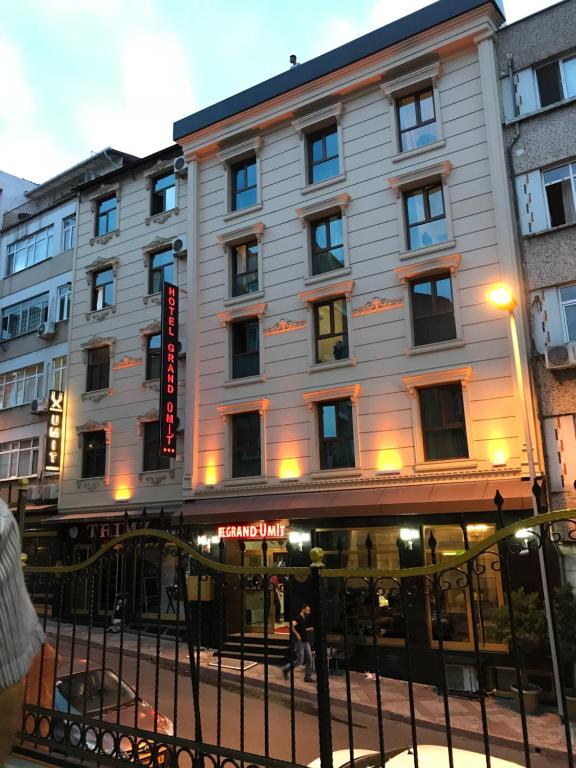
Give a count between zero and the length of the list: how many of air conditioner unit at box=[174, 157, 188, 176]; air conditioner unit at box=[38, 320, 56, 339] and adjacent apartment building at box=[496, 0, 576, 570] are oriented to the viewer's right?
0

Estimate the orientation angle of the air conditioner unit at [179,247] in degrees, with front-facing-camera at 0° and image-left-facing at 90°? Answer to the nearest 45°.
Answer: approximately 45°

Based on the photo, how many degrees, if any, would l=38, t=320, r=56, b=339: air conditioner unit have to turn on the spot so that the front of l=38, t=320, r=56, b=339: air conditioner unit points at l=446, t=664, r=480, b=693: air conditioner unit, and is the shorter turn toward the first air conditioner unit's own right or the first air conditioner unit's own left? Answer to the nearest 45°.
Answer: approximately 90° to the first air conditioner unit's own left

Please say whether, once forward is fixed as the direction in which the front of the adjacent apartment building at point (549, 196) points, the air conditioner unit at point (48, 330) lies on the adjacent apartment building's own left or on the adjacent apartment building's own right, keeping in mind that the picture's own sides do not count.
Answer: on the adjacent apartment building's own right

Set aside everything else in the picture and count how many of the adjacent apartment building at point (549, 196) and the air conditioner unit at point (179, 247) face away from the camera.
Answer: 0

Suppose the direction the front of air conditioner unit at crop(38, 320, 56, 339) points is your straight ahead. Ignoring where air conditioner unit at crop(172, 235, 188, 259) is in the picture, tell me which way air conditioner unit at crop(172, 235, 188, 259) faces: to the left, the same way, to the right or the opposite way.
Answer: the same way

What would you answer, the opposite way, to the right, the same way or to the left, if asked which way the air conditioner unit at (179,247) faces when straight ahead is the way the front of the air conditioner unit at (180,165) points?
the same way

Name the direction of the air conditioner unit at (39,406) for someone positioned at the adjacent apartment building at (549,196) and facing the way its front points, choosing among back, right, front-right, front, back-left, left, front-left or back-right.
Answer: front-right

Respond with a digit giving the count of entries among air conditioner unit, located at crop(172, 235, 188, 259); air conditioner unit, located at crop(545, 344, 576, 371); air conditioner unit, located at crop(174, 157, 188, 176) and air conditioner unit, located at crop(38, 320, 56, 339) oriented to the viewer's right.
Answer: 0

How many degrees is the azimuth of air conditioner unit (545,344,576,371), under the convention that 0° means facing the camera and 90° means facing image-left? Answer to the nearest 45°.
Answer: approximately 45°

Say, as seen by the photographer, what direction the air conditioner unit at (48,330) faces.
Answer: facing the viewer and to the left of the viewer

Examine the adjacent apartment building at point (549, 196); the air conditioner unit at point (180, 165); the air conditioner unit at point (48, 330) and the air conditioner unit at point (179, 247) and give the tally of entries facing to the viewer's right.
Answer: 0

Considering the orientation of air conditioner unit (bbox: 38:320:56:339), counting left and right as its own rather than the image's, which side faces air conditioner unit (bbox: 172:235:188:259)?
left

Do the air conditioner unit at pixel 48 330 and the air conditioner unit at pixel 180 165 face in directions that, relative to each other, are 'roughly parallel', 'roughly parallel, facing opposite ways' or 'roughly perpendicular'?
roughly parallel
